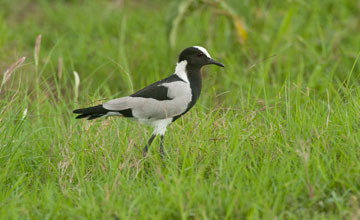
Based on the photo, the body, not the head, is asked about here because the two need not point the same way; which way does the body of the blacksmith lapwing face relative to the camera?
to the viewer's right
